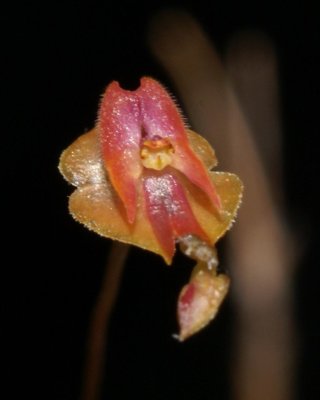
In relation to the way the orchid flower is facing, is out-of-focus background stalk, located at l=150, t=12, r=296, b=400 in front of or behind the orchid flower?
behind

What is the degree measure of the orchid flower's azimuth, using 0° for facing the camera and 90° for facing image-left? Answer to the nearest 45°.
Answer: approximately 0°
